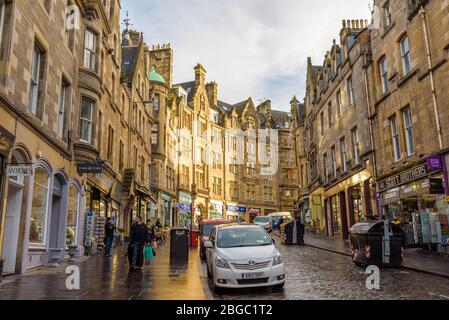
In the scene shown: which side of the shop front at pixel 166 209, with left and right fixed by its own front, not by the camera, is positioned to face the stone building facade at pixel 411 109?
front

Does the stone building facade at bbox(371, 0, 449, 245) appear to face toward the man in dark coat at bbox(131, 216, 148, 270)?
yes

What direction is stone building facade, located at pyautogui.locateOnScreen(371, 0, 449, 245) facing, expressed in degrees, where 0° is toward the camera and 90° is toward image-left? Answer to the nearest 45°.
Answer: approximately 45°

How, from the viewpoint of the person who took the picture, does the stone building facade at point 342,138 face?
facing the viewer and to the left of the viewer

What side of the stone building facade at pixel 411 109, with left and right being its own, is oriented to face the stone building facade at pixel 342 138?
right

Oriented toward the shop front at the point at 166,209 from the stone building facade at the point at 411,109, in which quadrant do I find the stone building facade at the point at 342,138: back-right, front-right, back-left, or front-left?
front-right

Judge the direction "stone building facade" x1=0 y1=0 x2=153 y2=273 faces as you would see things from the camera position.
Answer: facing the viewer and to the right of the viewer

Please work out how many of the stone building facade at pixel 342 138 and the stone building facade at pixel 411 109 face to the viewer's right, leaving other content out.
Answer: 0

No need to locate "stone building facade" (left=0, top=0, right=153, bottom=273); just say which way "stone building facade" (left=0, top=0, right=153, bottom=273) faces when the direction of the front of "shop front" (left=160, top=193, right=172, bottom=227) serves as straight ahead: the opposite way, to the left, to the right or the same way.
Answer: the same way

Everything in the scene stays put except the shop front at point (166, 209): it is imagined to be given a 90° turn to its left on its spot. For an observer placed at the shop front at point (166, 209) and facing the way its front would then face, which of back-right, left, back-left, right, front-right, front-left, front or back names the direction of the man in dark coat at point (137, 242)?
back-right

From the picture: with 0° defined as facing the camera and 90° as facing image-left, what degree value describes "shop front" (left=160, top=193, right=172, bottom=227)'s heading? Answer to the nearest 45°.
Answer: approximately 315°

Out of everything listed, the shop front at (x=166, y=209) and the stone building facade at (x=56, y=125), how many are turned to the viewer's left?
0

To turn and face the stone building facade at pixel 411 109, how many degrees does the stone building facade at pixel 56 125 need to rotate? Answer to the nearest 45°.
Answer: approximately 45° to its left

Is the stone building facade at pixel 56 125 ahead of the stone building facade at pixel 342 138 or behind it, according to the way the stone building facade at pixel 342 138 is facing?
ahead

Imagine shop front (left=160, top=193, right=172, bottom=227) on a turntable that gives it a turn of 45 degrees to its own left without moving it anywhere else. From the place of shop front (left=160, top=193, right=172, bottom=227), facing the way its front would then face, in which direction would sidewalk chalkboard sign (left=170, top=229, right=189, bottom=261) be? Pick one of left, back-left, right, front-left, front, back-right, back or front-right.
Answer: right
